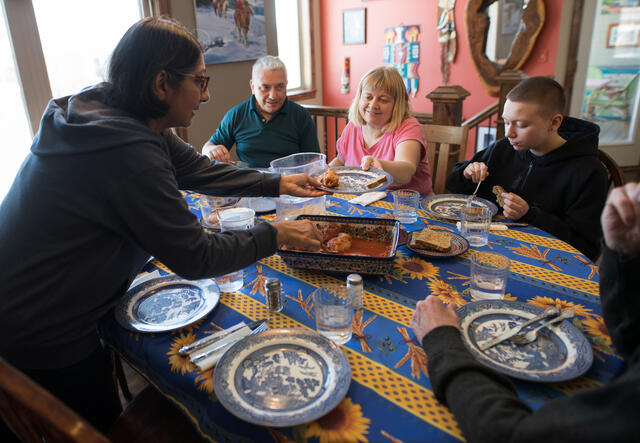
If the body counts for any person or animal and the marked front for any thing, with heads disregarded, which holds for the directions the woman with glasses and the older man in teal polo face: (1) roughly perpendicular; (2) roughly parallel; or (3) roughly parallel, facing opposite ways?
roughly perpendicular

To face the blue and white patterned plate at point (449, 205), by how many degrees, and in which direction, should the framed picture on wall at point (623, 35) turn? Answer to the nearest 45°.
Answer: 0° — it already faces it

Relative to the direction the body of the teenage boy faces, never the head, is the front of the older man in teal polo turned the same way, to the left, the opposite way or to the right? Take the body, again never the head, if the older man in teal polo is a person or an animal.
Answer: to the left

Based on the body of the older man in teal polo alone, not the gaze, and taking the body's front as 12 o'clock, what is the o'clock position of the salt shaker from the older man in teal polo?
The salt shaker is roughly at 12 o'clock from the older man in teal polo.

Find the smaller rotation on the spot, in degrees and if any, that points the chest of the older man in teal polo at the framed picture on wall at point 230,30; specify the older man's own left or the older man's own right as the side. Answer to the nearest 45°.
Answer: approximately 180°

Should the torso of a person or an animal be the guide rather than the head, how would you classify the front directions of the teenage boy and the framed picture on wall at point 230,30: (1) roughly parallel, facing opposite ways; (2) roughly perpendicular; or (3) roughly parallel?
roughly perpendicular

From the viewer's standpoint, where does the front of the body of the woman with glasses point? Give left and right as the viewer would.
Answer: facing to the right of the viewer

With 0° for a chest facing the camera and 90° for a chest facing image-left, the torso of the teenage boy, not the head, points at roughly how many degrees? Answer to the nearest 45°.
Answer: approximately 45°

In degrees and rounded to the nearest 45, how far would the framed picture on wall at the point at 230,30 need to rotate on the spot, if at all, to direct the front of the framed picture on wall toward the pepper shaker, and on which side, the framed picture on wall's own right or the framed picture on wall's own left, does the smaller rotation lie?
0° — it already faces it
